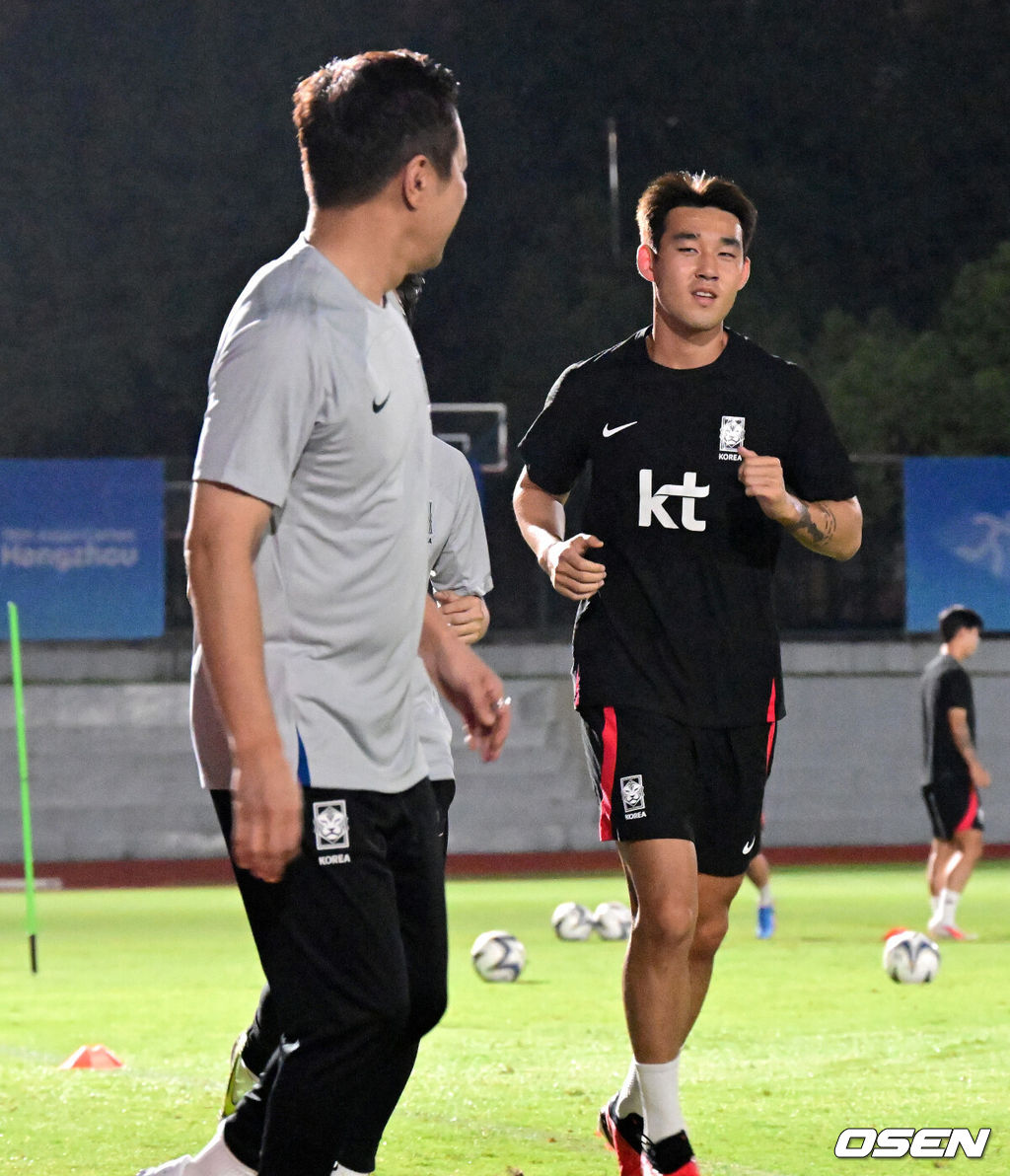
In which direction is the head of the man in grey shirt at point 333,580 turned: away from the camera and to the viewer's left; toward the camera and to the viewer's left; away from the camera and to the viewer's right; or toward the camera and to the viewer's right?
away from the camera and to the viewer's right

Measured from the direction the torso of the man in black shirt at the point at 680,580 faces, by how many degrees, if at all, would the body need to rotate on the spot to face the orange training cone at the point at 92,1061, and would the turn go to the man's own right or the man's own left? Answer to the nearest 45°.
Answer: approximately 135° to the man's own right

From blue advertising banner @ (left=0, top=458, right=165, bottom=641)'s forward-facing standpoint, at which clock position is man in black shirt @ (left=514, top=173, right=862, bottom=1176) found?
The man in black shirt is roughly at 12 o'clock from the blue advertising banner.

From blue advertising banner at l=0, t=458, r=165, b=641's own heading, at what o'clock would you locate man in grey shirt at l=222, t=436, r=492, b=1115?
The man in grey shirt is roughly at 12 o'clock from the blue advertising banner.

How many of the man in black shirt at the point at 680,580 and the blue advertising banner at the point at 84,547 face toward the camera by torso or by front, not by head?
2

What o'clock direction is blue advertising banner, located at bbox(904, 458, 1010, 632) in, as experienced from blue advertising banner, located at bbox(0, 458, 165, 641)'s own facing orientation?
blue advertising banner, located at bbox(904, 458, 1010, 632) is roughly at 9 o'clock from blue advertising banner, located at bbox(0, 458, 165, 641).

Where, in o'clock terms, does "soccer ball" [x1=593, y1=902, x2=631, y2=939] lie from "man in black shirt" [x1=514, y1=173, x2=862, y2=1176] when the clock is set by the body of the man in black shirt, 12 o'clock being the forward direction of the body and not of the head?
The soccer ball is roughly at 6 o'clock from the man in black shirt.

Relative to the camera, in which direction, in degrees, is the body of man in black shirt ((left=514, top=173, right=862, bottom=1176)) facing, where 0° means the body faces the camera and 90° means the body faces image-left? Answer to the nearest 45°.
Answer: approximately 0°

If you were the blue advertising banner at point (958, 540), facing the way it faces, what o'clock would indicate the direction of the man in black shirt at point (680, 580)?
The man in black shirt is roughly at 12 o'clock from the blue advertising banner.

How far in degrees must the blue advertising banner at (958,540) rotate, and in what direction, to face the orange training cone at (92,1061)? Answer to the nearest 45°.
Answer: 0° — it already faces it

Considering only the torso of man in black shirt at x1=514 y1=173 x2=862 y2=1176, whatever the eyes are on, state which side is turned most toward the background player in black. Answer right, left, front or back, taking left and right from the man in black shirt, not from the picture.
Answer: back

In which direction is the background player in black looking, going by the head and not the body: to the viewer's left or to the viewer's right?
to the viewer's right

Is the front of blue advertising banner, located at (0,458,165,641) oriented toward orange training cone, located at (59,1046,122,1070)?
yes
